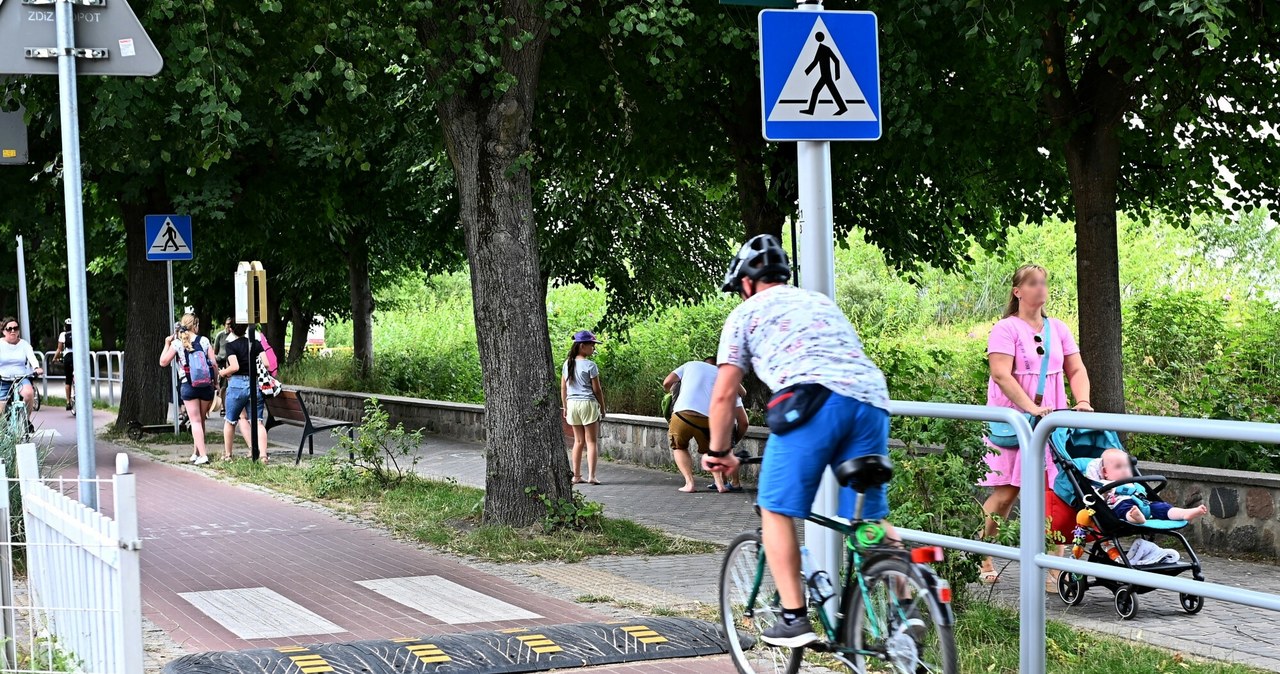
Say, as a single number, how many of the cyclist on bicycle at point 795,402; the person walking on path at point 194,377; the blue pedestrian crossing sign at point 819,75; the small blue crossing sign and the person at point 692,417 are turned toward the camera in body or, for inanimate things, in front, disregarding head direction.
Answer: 2

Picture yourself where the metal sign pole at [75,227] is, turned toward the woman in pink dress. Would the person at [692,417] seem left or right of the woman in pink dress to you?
left

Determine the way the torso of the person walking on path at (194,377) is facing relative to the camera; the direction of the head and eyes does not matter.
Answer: away from the camera

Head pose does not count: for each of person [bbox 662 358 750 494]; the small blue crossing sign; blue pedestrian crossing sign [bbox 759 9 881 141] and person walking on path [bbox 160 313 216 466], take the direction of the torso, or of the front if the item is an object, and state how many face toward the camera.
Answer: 2

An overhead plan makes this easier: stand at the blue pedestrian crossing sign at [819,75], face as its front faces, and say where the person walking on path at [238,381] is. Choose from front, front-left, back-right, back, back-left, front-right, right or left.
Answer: back-right

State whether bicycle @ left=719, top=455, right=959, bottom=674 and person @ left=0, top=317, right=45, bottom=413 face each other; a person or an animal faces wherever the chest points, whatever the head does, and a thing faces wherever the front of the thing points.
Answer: yes

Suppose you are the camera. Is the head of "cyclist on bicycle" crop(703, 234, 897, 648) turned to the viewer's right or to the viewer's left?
to the viewer's left

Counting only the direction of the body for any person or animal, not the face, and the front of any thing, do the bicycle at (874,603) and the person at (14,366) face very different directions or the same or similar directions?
very different directions

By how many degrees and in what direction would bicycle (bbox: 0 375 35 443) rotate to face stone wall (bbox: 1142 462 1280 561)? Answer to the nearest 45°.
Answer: approximately 45° to its left

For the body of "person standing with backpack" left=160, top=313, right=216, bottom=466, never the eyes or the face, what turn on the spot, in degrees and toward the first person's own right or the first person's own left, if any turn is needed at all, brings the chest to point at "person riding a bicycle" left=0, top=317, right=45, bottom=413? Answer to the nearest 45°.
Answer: approximately 45° to the first person's own left

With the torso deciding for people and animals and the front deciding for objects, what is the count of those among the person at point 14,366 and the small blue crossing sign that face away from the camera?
0

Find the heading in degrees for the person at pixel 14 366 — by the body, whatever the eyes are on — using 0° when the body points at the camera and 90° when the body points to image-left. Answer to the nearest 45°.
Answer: approximately 0°

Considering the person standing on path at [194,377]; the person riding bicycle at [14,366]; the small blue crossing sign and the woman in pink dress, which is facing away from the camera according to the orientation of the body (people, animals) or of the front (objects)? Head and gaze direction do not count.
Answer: the person standing on path at [194,377]
